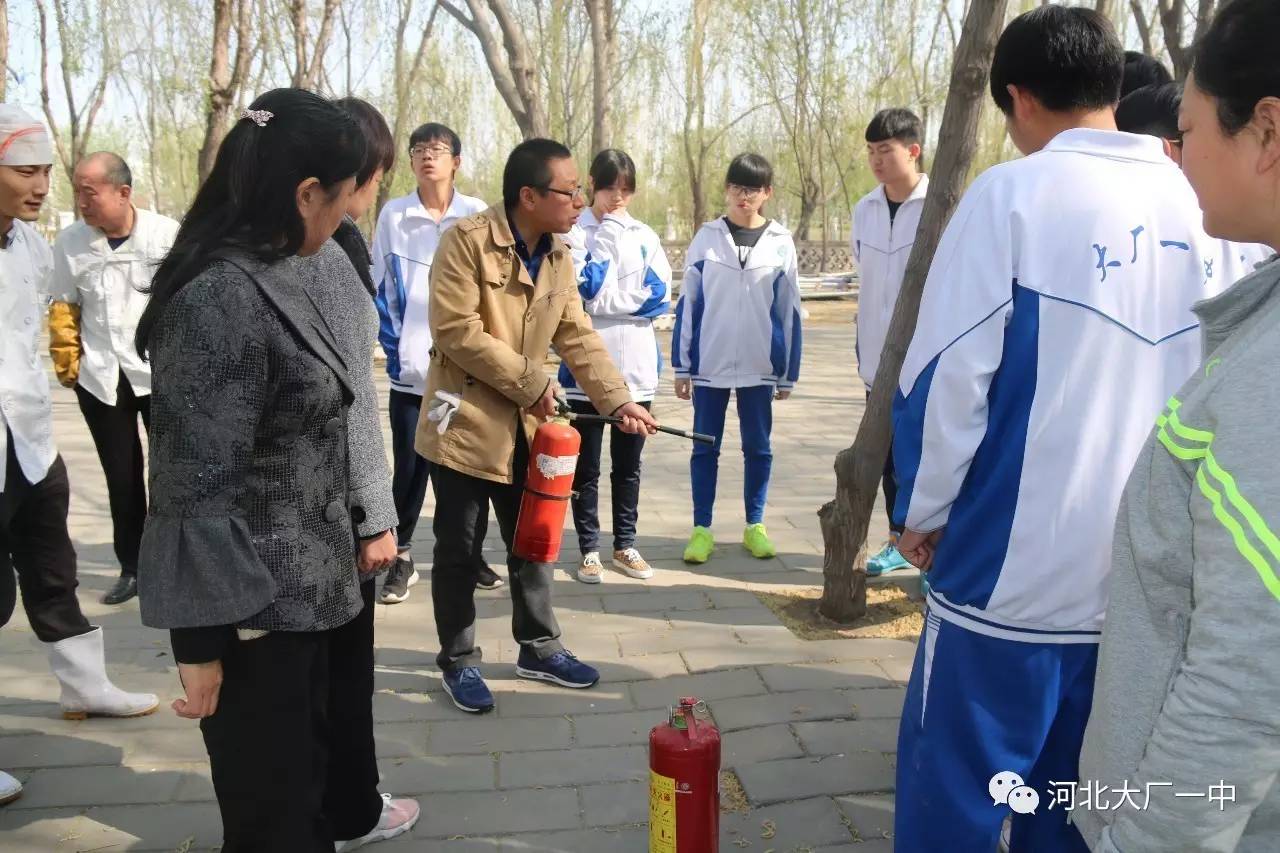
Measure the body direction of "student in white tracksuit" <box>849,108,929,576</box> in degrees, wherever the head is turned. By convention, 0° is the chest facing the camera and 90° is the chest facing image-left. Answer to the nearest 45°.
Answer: approximately 45°

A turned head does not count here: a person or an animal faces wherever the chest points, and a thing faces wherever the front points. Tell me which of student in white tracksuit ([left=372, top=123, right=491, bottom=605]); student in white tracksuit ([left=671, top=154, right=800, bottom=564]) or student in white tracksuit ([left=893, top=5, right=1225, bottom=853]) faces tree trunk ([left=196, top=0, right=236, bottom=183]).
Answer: student in white tracksuit ([left=893, top=5, right=1225, bottom=853])

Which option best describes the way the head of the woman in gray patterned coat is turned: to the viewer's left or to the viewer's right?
to the viewer's right

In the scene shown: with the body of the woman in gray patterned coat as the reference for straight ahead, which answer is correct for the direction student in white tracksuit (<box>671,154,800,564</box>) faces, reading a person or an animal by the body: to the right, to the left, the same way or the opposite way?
to the right

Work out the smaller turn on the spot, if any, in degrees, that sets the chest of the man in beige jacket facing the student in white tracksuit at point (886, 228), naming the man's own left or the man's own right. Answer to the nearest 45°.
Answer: approximately 90° to the man's own left

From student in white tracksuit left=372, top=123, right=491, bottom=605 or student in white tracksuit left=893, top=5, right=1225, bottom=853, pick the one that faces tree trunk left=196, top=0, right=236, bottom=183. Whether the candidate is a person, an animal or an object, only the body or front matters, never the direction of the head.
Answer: student in white tracksuit left=893, top=5, right=1225, bottom=853

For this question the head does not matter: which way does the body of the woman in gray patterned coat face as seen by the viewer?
to the viewer's right

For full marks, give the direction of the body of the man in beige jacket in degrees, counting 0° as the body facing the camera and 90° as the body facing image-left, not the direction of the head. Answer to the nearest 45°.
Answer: approximately 315°
